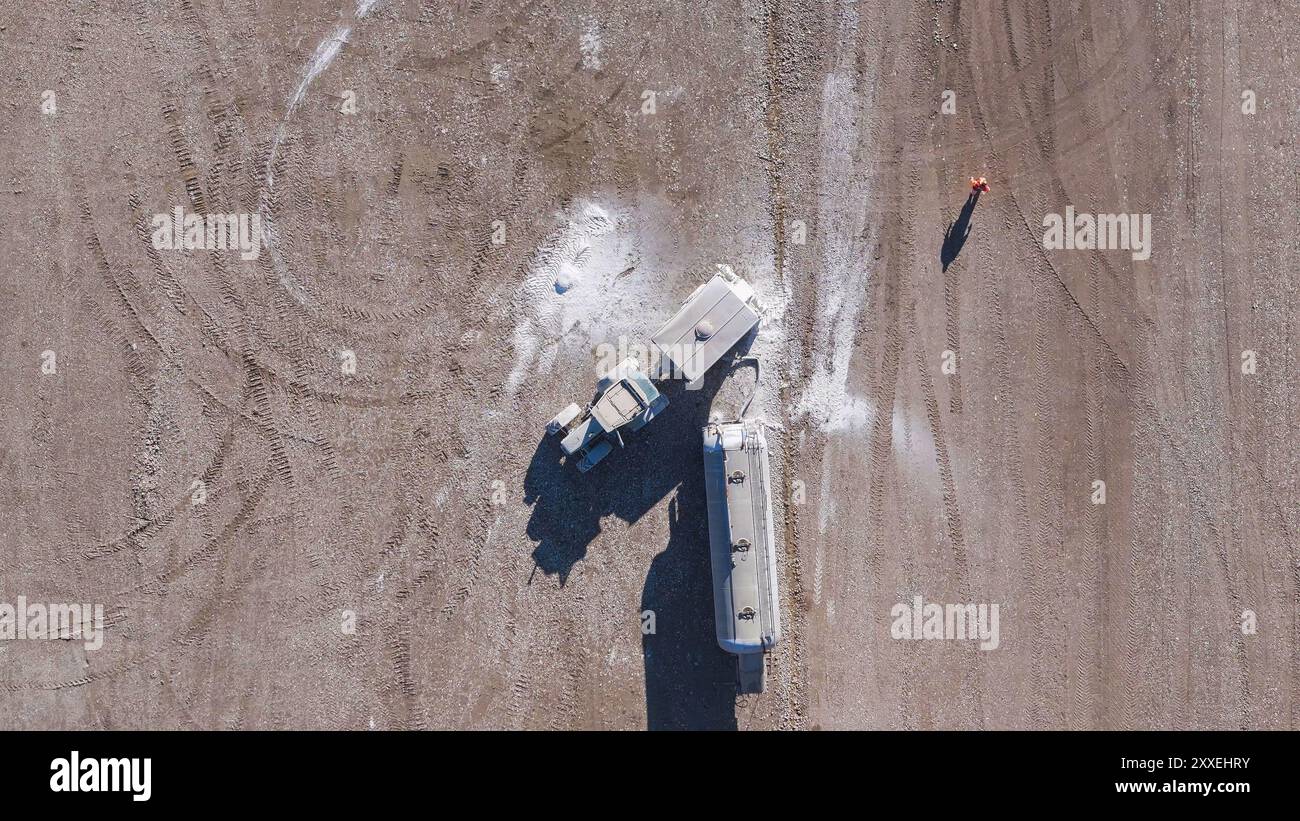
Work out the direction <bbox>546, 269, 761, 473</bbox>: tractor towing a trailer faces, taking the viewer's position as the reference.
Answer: facing the viewer and to the left of the viewer
